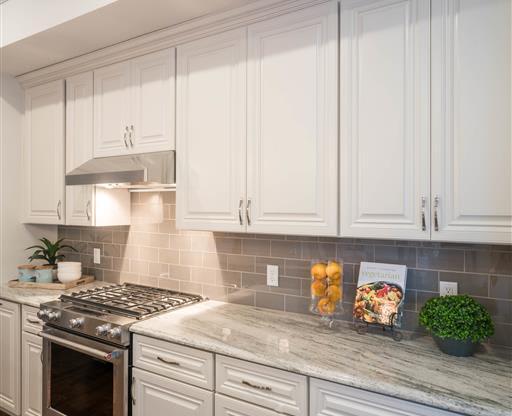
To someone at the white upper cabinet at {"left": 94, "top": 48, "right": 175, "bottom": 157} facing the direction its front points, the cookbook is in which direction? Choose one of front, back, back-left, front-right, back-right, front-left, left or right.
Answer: left

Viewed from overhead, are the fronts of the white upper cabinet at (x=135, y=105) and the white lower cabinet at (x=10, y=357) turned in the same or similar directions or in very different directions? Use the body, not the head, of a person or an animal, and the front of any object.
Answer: same or similar directions

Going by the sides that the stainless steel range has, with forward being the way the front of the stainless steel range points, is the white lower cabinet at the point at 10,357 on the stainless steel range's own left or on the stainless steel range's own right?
on the stainless steel range's own right

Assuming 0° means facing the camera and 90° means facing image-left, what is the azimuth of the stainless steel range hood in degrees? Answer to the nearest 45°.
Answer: approximately 45°

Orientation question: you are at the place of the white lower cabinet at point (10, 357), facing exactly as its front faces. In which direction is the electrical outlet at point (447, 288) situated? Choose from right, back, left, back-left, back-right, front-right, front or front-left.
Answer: left

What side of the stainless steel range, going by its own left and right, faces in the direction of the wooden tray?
right

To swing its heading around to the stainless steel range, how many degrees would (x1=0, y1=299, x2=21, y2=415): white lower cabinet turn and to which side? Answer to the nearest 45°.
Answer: approximately 90° to its left

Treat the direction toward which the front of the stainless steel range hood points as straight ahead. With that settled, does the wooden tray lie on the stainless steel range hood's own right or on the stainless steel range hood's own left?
on the stainless steel range hood's own right

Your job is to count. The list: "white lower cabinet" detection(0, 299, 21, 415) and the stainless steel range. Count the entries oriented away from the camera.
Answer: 0

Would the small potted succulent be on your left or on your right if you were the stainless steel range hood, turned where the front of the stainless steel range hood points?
on your right

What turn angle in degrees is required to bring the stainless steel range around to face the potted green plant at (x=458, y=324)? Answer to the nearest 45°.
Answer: approximately 90° to its left

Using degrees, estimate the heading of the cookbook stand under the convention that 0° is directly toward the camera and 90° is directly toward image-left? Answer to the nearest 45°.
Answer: approximately 45°

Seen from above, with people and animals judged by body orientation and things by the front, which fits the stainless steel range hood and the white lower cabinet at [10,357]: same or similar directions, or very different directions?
same or similar directions

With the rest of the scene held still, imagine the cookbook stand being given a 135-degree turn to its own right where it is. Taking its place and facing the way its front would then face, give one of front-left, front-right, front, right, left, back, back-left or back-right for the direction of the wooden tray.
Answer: left

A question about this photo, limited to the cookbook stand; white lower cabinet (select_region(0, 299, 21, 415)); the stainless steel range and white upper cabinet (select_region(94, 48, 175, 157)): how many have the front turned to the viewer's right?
0

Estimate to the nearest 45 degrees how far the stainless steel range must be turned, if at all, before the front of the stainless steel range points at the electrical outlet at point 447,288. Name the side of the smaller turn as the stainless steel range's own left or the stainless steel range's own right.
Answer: approximately 90° to the stainless steel range's own left

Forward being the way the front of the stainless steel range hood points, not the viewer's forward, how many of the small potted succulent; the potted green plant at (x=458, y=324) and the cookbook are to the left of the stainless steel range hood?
2

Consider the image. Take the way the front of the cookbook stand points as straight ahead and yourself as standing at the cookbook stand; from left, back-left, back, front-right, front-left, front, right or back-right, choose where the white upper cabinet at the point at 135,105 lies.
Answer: front-right
